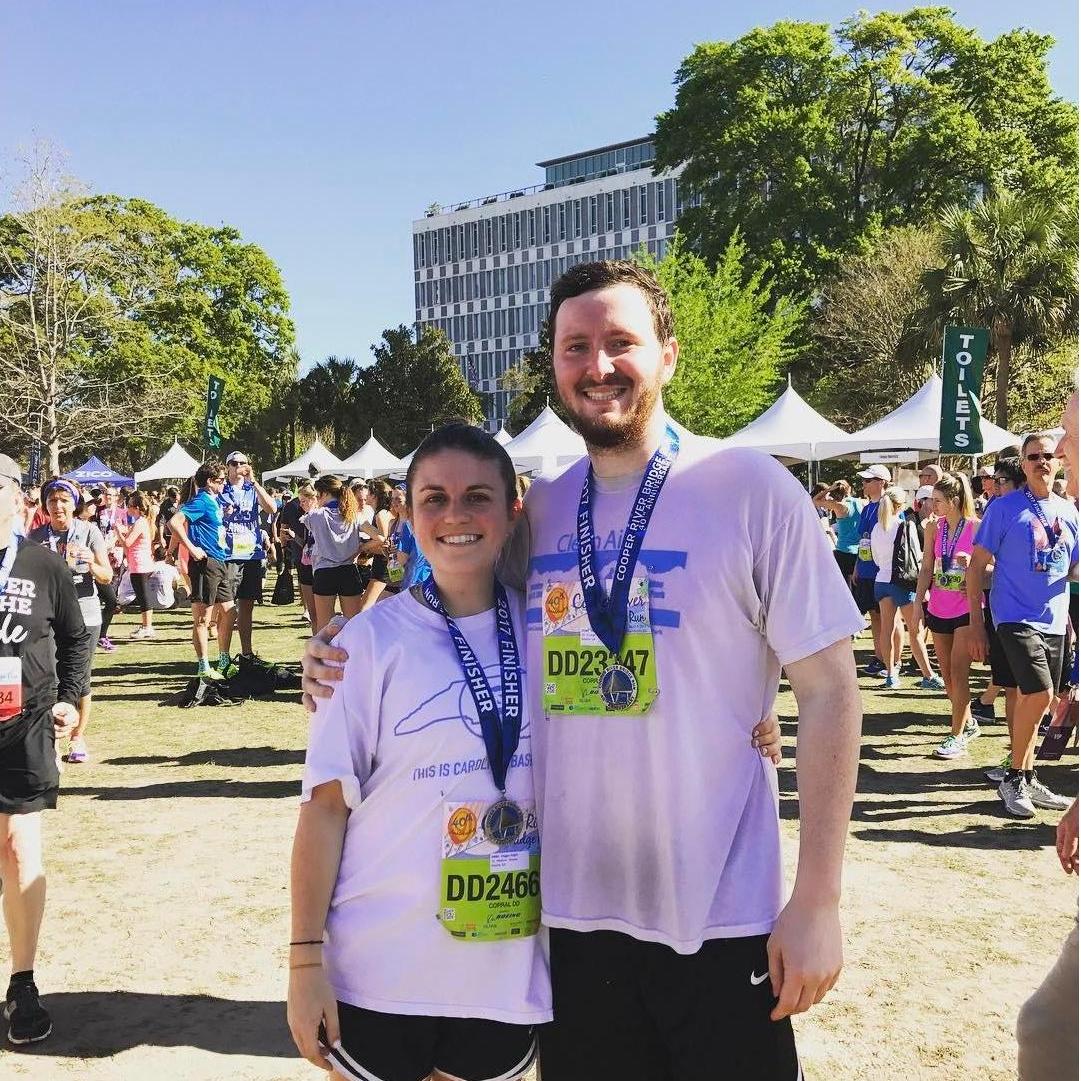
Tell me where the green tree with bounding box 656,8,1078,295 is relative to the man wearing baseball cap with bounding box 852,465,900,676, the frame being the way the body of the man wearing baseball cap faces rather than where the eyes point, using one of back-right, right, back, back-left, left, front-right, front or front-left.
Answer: back-right

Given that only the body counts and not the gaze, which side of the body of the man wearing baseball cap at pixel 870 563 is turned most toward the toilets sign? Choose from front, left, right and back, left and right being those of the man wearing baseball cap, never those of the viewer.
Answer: back

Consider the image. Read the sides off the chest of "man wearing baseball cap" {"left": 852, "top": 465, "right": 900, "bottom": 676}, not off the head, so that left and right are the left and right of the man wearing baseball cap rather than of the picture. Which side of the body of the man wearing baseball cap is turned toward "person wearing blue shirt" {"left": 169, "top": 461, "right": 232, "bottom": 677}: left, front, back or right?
front

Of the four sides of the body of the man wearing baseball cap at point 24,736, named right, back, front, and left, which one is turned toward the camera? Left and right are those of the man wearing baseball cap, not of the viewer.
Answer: front

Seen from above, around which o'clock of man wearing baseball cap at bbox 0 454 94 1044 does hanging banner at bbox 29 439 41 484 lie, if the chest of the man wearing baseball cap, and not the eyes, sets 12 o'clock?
The hanging banner is roughly at 6 o'clock from the man wearing baseball cap.

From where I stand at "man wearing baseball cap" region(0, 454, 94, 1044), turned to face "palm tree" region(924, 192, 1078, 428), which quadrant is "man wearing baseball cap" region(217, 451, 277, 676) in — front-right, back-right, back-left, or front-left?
front-left

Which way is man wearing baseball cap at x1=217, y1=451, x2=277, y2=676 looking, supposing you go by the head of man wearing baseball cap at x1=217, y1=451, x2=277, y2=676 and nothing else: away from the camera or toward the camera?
toward the camera

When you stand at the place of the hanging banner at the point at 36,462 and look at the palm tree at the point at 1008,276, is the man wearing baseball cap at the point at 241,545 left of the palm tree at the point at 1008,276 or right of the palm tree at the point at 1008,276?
right

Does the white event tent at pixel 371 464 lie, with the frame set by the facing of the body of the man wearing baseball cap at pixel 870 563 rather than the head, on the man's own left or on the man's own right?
on the man's own right

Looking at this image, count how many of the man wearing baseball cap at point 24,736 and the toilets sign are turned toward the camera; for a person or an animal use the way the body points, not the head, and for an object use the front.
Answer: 2

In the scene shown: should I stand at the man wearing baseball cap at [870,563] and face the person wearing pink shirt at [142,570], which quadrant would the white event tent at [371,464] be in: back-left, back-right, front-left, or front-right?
front-right

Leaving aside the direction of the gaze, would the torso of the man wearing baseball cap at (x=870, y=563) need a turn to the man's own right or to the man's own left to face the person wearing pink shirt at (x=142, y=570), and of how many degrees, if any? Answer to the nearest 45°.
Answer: approximately 45° to the man's own right
